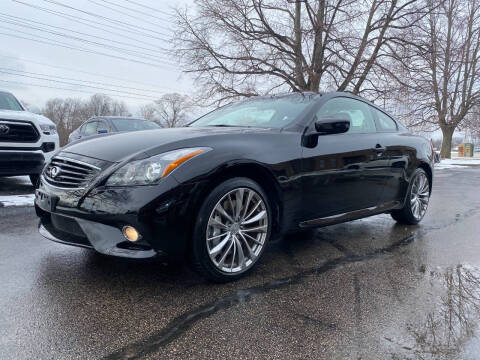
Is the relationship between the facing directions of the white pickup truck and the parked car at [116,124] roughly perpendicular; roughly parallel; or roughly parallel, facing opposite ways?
roughly perpendicular

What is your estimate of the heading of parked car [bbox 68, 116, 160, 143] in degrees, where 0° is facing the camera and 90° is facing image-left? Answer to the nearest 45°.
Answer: approximately 45°

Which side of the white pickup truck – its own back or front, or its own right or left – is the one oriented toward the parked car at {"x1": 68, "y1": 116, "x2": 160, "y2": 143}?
left

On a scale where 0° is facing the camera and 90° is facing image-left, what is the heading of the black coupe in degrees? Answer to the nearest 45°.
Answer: approximately 45°

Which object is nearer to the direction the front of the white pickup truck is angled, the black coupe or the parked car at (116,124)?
the black coupe

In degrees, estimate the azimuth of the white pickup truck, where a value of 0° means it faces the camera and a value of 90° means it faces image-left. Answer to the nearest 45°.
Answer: approximately 315°

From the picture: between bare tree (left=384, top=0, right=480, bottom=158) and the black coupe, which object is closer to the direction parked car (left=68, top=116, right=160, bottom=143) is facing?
the black coupe

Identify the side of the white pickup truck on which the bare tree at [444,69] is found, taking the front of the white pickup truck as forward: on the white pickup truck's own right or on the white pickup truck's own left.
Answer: on the white pickup truck's own left

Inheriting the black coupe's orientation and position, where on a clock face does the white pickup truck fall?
The white pickup truck is roughly at 3 o'clock from the black coupe.
